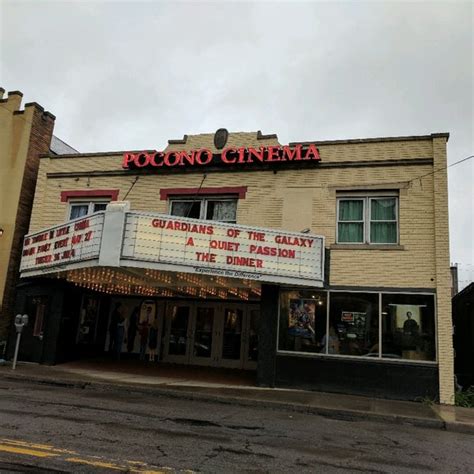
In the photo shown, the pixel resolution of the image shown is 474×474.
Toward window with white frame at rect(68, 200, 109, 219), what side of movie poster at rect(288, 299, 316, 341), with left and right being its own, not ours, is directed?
right

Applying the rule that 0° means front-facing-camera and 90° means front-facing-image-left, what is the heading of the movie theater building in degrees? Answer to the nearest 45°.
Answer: approximately 0°

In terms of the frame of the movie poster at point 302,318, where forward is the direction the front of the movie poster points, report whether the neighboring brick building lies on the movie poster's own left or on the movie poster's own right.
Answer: on the movie poster's own right
